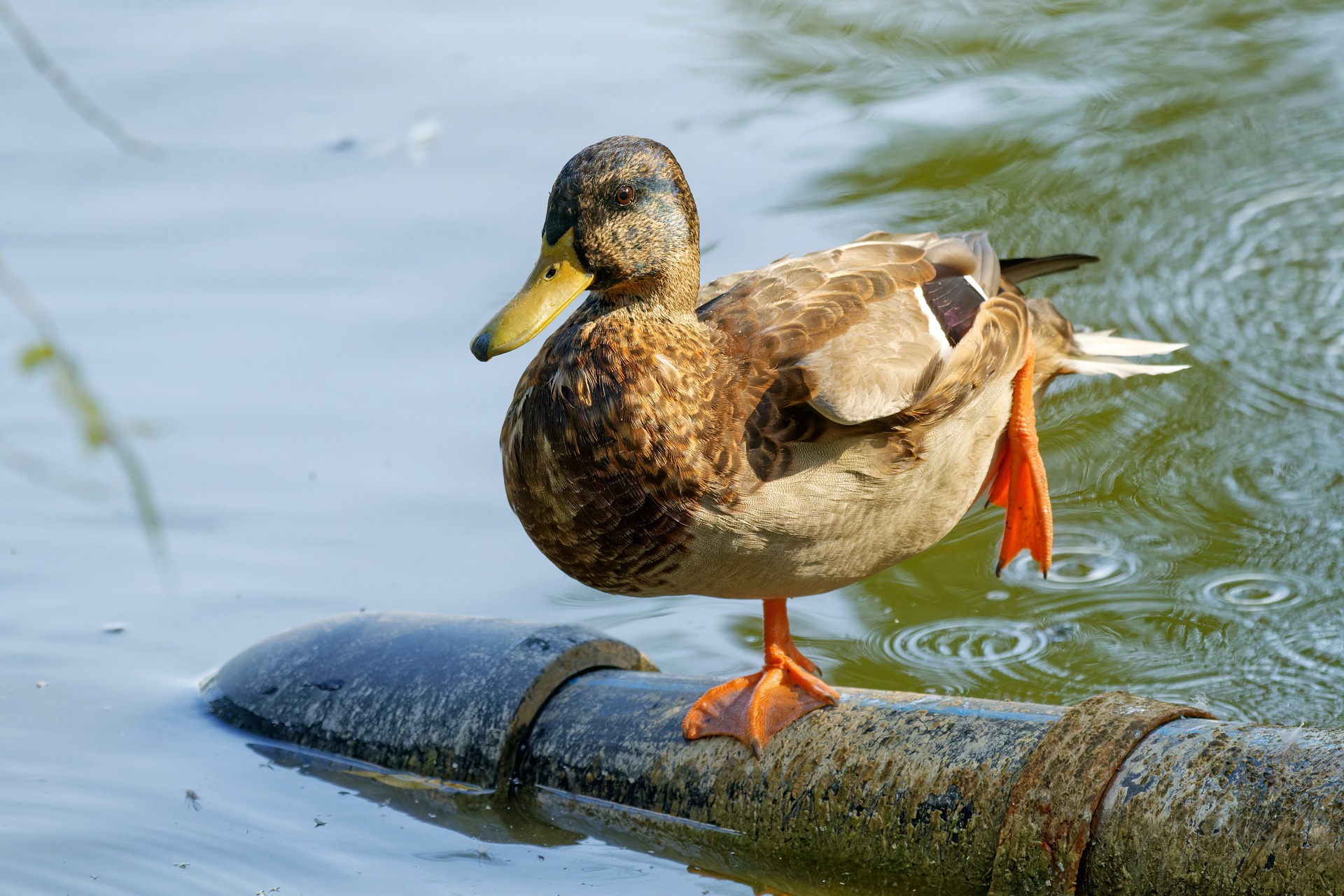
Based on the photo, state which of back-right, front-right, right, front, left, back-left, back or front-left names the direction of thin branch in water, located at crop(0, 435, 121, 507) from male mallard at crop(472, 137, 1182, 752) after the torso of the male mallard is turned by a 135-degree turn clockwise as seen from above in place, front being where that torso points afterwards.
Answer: front-left

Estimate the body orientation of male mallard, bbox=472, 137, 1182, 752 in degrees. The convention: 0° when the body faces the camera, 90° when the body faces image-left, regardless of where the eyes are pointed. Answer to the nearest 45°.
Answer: approximately 45°
